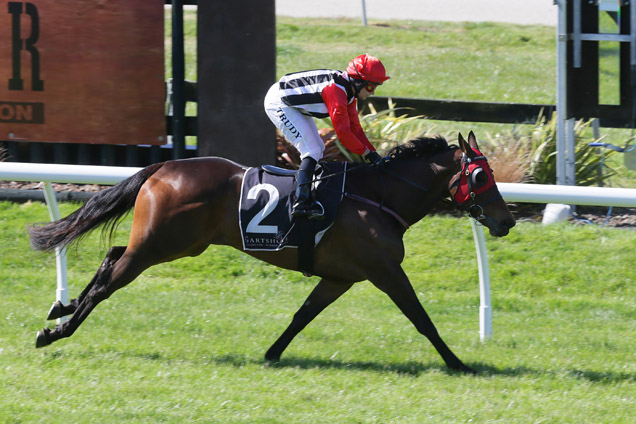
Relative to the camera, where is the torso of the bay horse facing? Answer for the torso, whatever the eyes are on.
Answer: to the viewer's right

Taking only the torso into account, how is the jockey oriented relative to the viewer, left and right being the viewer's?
facing to the right of the viewer
